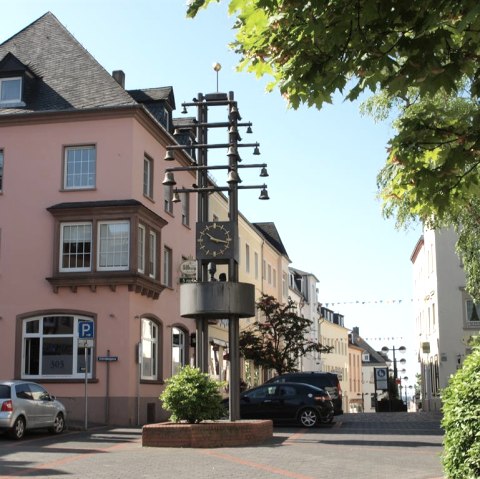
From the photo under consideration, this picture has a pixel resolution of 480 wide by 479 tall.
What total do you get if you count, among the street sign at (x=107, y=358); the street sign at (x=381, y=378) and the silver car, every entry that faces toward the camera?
2

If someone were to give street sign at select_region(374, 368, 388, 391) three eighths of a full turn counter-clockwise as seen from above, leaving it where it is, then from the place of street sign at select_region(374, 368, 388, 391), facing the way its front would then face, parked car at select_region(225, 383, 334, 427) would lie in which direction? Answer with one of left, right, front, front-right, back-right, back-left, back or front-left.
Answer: back-right

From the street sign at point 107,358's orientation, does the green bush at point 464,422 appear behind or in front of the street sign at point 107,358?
in front

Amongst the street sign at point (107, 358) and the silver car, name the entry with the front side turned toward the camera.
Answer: the street sign

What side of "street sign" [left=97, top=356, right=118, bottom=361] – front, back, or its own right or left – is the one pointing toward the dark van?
left

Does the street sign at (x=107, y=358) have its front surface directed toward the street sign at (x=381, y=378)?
no

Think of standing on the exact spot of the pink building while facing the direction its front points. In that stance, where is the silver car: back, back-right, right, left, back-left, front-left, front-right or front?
front

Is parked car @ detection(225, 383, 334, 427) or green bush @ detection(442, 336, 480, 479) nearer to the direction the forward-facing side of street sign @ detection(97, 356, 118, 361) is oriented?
the green bush

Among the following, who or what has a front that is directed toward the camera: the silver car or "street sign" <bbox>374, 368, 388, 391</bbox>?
the street sign

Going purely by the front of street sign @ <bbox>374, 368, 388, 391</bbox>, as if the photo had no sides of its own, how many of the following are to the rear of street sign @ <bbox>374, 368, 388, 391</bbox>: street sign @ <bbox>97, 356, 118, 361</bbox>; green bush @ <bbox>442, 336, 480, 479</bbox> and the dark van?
0

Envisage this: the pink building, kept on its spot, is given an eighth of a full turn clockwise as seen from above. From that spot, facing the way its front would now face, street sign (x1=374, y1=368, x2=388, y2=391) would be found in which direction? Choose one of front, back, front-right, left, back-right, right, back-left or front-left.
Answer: back

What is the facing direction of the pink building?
toward the camera

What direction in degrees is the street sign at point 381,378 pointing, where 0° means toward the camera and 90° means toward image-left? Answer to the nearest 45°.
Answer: approximately 0°

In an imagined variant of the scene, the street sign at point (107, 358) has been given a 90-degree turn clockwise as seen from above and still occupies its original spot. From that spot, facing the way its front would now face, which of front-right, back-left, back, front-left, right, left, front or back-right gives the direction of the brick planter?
left

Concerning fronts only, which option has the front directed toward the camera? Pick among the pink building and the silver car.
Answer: the pink building

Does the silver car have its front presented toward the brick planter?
no

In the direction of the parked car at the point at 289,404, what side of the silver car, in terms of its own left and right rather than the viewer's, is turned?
front

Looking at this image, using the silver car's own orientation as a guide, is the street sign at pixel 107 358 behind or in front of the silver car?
in front

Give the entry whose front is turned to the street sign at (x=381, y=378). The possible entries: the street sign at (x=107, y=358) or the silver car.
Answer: the silver car

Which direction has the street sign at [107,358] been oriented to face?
toward the camera

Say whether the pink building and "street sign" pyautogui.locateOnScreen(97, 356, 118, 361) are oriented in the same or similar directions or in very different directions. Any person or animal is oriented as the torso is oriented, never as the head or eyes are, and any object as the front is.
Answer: same or similar directions
